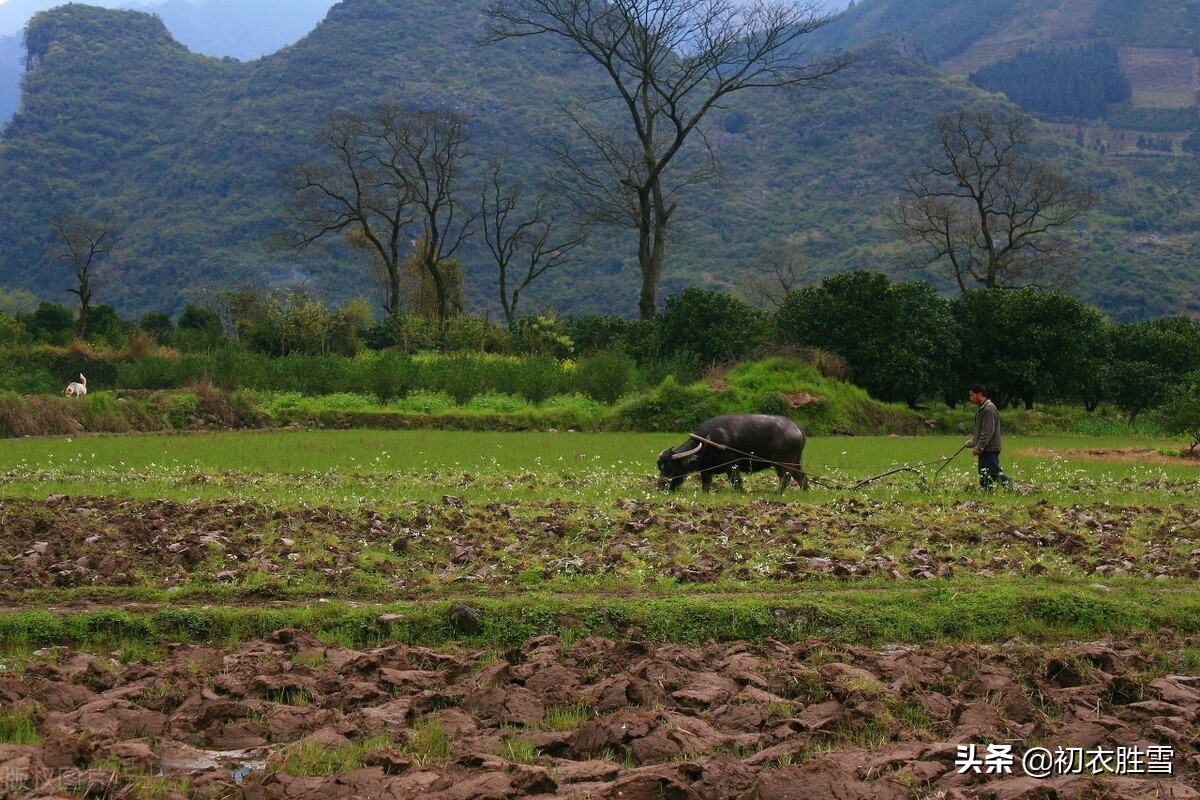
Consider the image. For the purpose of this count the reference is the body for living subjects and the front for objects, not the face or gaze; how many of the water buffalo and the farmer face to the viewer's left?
2

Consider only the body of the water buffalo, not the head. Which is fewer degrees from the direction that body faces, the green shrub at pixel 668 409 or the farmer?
the green shrub

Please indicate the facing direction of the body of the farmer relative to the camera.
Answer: to the viewer's left

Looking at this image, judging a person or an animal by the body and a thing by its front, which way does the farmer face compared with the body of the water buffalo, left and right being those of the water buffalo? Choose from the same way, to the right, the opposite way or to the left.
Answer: the same way

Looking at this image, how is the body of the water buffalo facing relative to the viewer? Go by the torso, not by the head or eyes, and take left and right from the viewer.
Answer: facing to the left of the viewer

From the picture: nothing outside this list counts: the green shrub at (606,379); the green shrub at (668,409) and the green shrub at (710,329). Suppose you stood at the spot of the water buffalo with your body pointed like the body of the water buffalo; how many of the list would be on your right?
3

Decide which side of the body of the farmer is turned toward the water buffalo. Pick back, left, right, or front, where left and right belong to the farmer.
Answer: front

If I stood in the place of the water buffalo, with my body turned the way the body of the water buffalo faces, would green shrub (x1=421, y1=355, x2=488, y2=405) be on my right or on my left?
on my right

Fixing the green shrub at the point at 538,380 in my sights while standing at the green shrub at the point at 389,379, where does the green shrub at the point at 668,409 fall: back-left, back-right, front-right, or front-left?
front-right

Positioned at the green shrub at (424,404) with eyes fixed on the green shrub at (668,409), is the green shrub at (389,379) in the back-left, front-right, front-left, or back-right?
back-left
